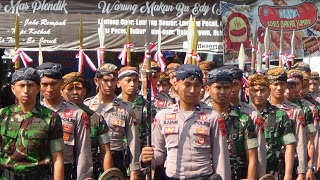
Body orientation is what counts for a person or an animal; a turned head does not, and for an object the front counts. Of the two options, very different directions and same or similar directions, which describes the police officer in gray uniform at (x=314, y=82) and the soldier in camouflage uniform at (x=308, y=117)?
same or similar directions

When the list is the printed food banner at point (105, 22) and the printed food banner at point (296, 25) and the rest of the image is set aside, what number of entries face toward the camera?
2

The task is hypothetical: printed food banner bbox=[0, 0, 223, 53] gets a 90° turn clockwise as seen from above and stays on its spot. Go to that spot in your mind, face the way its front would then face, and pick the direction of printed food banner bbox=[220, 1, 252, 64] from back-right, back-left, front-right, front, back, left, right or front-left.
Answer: back

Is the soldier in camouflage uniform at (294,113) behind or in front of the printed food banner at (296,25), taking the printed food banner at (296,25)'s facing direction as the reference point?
in front

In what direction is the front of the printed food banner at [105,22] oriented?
toward the camera

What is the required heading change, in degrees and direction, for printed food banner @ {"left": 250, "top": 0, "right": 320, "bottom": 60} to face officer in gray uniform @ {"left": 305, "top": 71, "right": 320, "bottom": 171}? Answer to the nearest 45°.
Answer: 0° — it already faces them

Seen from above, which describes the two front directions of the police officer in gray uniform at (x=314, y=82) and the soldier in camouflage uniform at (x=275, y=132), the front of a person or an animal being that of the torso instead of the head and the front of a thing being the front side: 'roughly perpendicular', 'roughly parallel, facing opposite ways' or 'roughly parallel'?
roughly parallel

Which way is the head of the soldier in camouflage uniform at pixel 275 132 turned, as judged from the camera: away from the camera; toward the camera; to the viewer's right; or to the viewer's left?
toward the camera

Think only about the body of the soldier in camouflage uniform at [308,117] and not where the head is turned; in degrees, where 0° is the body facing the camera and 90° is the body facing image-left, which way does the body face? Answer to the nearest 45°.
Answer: approximately 45°

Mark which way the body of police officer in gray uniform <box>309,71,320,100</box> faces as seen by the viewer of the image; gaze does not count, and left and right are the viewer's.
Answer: facing the viewer and to the left of the viewer

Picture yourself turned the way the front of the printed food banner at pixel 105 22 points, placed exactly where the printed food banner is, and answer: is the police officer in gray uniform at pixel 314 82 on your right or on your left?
on your left

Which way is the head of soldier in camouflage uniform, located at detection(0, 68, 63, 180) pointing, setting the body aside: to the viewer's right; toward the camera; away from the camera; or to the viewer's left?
toward the camera

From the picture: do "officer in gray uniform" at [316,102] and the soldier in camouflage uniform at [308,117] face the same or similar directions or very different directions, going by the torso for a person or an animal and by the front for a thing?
same or similar directions

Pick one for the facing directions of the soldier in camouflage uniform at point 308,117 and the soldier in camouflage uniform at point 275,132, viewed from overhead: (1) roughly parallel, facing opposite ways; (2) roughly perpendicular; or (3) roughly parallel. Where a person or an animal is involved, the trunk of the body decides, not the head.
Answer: roughly parallel
